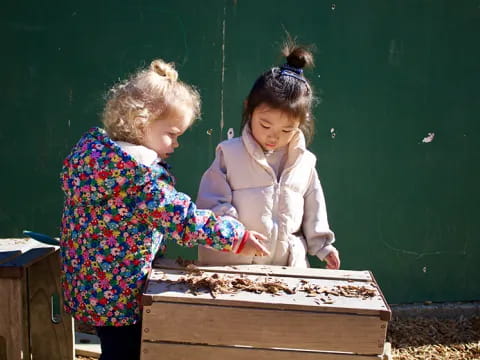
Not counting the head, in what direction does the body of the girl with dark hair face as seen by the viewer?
toward the camera

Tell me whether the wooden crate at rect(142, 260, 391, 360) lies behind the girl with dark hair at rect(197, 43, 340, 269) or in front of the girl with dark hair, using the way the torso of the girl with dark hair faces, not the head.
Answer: in front

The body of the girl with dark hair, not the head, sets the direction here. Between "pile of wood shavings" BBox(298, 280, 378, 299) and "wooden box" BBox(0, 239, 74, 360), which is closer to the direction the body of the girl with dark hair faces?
the pile of wood shavings

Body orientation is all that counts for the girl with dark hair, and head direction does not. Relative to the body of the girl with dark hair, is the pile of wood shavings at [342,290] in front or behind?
in front

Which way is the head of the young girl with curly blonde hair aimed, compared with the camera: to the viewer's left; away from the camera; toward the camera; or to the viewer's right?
to the viewer's right

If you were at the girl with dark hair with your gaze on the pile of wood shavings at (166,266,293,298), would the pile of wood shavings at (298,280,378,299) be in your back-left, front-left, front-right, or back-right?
front-left

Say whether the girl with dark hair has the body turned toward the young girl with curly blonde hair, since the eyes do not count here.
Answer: no

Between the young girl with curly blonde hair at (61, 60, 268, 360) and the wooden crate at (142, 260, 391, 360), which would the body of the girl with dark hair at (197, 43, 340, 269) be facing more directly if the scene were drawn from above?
the wooden crate

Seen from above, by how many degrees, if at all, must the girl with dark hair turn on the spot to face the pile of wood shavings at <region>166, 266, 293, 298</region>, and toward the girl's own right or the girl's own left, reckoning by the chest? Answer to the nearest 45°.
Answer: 0° — they already face it

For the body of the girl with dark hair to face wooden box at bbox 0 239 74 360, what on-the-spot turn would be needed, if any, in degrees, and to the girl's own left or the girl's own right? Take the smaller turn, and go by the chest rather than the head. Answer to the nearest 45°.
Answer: approximately 90° to the girl's own right
